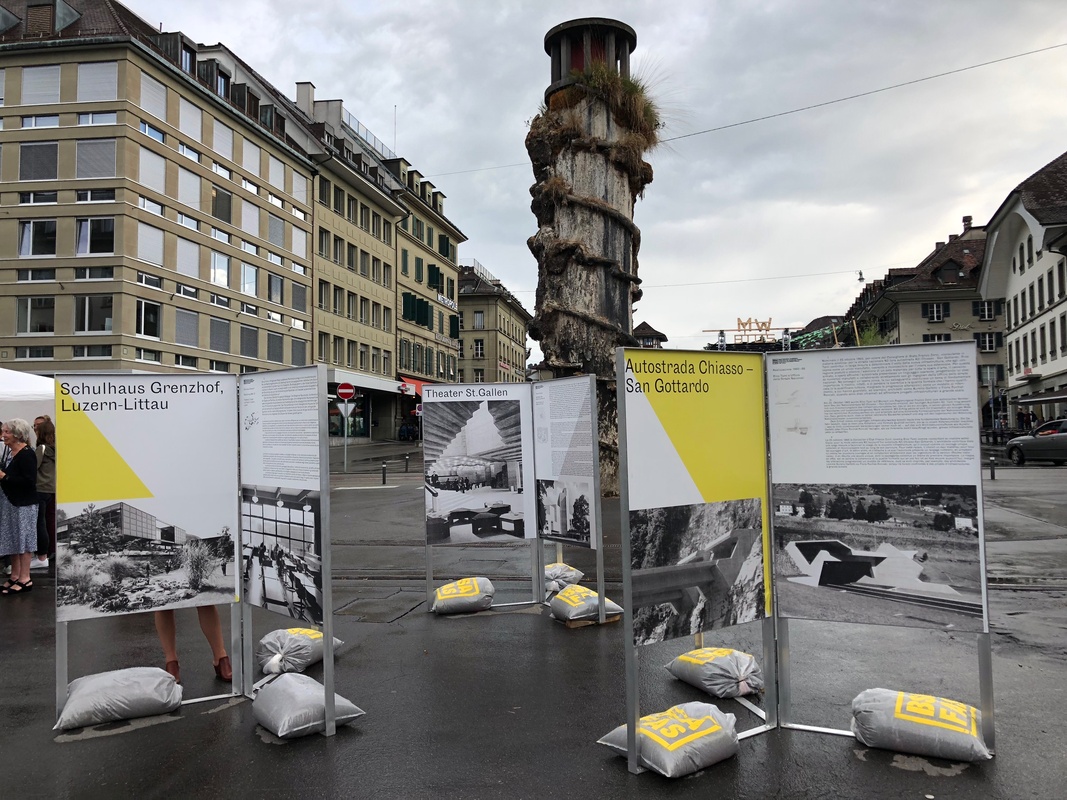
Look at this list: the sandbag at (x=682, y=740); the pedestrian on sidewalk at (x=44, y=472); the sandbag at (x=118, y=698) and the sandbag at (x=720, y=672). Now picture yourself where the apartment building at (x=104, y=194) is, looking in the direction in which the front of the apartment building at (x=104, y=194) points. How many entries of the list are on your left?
0

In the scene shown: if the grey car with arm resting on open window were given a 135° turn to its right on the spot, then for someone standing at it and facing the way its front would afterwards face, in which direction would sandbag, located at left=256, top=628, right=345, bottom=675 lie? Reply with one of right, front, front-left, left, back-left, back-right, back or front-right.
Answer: back-right

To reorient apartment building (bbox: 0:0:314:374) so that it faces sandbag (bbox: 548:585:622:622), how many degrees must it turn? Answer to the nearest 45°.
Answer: approximately 45° to its right

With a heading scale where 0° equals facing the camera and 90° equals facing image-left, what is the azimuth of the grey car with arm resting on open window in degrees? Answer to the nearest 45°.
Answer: approximately 90°

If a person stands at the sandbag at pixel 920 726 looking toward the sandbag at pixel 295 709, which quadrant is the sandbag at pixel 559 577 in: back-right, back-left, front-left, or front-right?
front-right

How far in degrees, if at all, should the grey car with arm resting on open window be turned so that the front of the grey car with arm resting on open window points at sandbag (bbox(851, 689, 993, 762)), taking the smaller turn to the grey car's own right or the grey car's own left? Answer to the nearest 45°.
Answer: approximately 90° to the grey car's own left

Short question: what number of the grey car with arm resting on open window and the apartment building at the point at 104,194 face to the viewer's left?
1

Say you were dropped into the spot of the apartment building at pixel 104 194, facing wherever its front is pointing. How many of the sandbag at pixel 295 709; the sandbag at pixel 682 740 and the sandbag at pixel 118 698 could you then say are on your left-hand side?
0

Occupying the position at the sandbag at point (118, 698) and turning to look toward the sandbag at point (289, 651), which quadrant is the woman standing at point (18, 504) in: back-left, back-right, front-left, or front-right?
front-left

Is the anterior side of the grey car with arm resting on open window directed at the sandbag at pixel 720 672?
no

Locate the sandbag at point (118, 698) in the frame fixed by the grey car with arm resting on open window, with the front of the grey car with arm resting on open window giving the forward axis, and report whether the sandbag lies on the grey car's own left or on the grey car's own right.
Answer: on the grey car's own left

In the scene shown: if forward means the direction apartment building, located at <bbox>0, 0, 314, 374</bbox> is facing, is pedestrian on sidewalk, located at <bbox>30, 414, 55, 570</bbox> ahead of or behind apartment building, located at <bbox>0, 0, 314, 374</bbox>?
ahead

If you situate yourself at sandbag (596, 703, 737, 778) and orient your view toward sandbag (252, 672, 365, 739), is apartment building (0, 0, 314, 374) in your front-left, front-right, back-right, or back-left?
front-right
